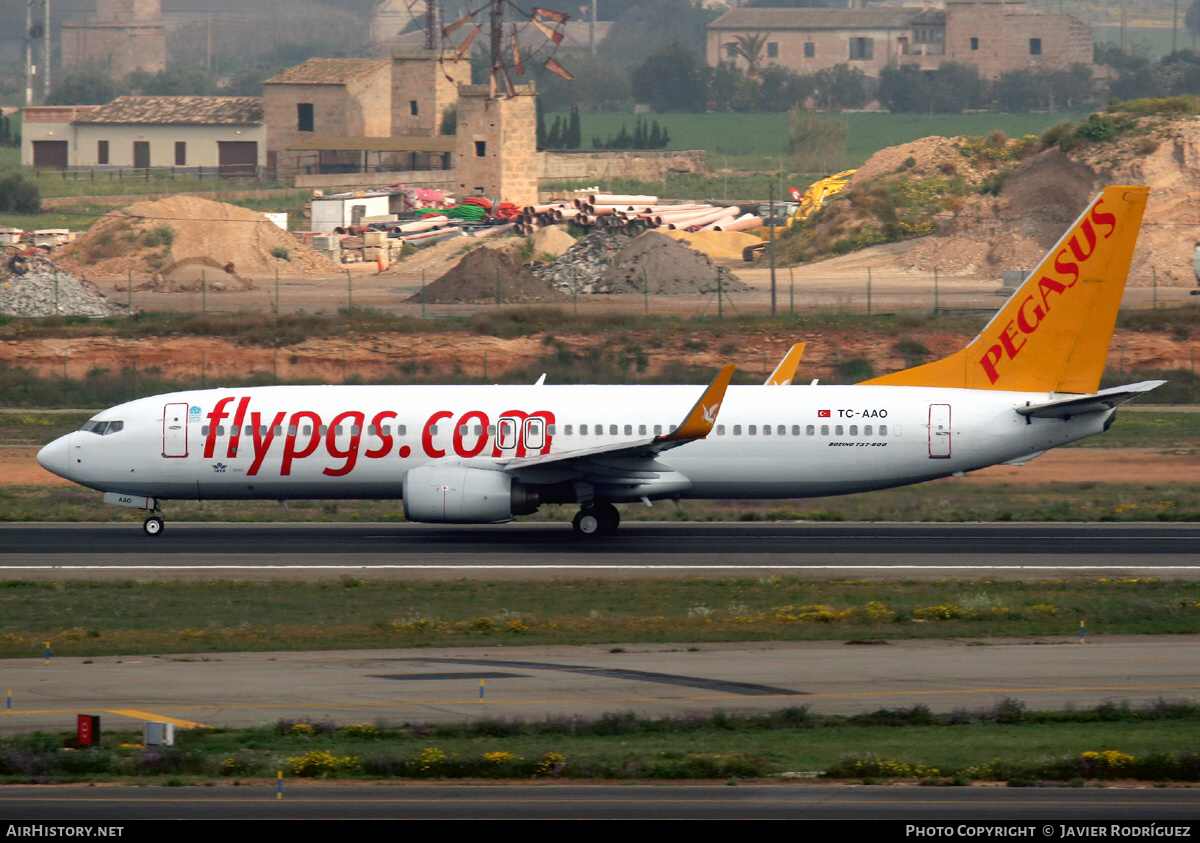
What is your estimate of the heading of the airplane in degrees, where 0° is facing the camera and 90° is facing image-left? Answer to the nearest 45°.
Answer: approximately 90°
